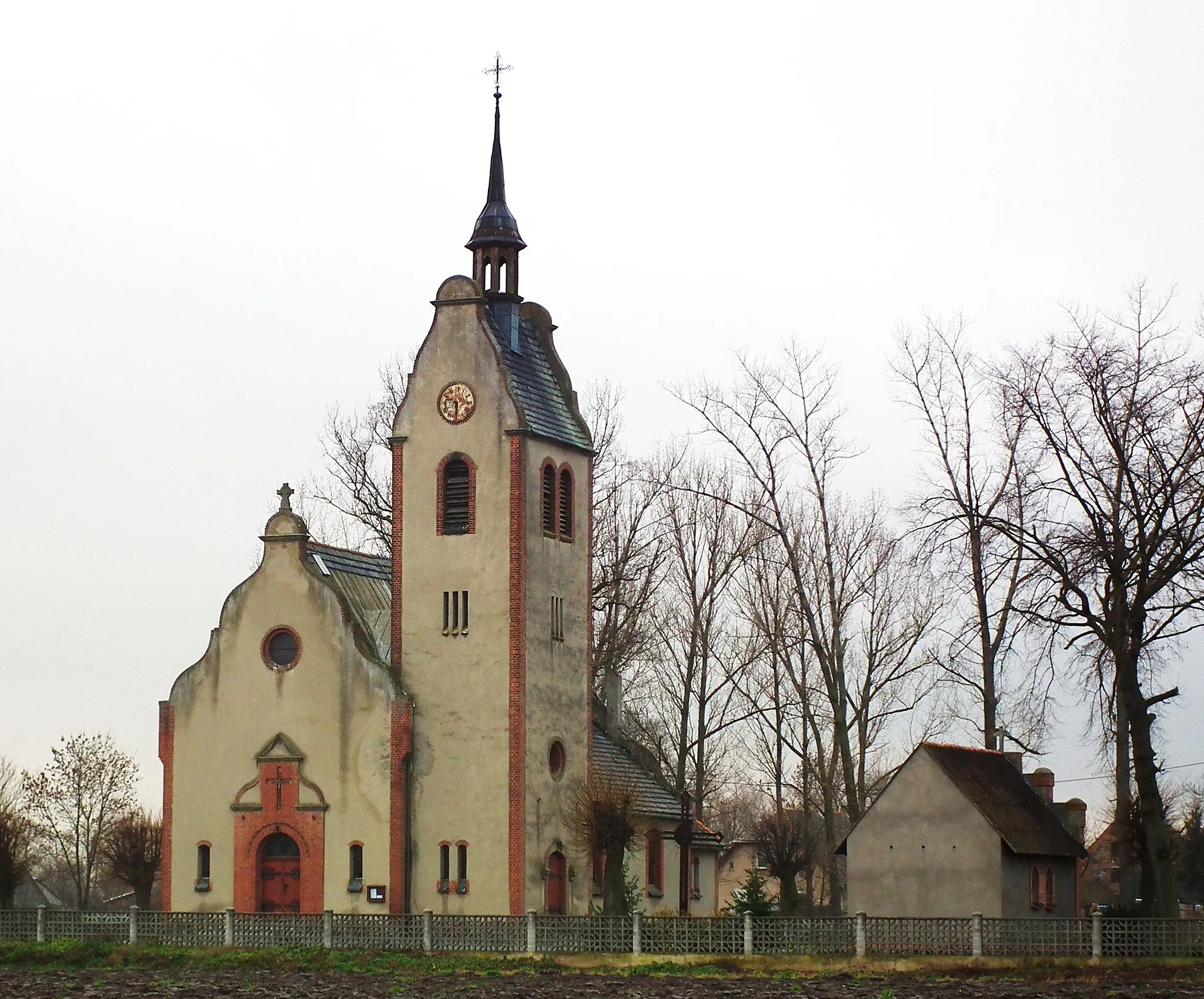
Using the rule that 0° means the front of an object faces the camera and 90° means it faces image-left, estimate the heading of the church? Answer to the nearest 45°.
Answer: approximately 45°

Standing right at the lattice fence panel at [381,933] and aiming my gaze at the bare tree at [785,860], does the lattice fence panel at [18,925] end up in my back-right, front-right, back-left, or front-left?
back-left

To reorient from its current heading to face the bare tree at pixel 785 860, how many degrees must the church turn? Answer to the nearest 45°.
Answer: approximately 135° to its left

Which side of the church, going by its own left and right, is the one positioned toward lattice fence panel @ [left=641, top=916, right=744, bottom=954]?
left

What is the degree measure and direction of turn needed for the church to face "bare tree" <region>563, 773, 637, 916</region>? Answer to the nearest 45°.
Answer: approximately 90° to its left

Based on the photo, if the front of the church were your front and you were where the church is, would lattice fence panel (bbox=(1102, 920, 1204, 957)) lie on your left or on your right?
on your left

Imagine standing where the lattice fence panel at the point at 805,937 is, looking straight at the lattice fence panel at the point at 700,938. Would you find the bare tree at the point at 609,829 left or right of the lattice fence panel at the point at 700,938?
right

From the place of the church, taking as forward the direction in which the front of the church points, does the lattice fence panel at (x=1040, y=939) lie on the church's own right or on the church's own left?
on the church's own left

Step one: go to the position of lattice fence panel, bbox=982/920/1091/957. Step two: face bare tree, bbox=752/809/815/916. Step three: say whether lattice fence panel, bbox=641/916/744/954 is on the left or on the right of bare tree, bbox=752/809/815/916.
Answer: left
